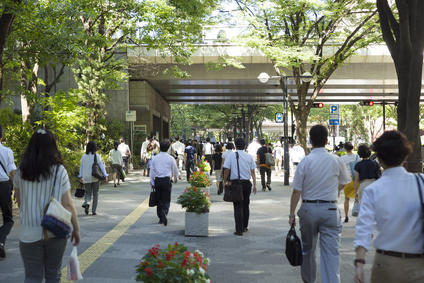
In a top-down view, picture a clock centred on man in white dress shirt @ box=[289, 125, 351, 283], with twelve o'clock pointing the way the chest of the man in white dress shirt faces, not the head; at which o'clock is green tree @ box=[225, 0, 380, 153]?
The green tree is roughly at 12 o'clock from the man in white dress shirt.

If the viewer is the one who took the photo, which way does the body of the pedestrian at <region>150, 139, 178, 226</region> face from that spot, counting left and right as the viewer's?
facing away from the viewer

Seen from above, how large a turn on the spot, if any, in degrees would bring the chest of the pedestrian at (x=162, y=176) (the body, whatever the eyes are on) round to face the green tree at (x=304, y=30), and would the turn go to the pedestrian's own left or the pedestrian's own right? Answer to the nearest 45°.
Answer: approximately 45° to the pedestrian's own right

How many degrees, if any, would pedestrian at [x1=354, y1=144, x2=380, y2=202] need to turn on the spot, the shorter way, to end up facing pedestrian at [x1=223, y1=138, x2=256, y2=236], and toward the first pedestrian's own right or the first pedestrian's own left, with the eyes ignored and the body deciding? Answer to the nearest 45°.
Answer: approximately 90° to the first pedestrian's own left

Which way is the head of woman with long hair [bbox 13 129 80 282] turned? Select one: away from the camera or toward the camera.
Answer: away from the camera

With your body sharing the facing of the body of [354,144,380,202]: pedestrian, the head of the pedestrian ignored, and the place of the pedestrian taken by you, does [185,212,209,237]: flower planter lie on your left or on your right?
on your left

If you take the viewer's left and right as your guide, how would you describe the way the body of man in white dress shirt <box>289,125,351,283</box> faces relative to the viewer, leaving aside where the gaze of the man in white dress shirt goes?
facing away from the viewer

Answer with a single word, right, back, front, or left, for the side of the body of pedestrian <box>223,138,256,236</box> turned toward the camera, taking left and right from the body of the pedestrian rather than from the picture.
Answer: back

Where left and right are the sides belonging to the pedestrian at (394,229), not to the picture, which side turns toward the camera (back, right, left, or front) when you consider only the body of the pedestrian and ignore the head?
back

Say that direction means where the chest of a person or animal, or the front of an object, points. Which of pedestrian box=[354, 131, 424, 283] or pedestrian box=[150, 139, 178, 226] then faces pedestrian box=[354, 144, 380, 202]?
pedestrian box=[354, 131, 424, 283]

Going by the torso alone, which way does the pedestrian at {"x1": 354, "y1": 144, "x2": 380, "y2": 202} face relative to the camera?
away from the camera
